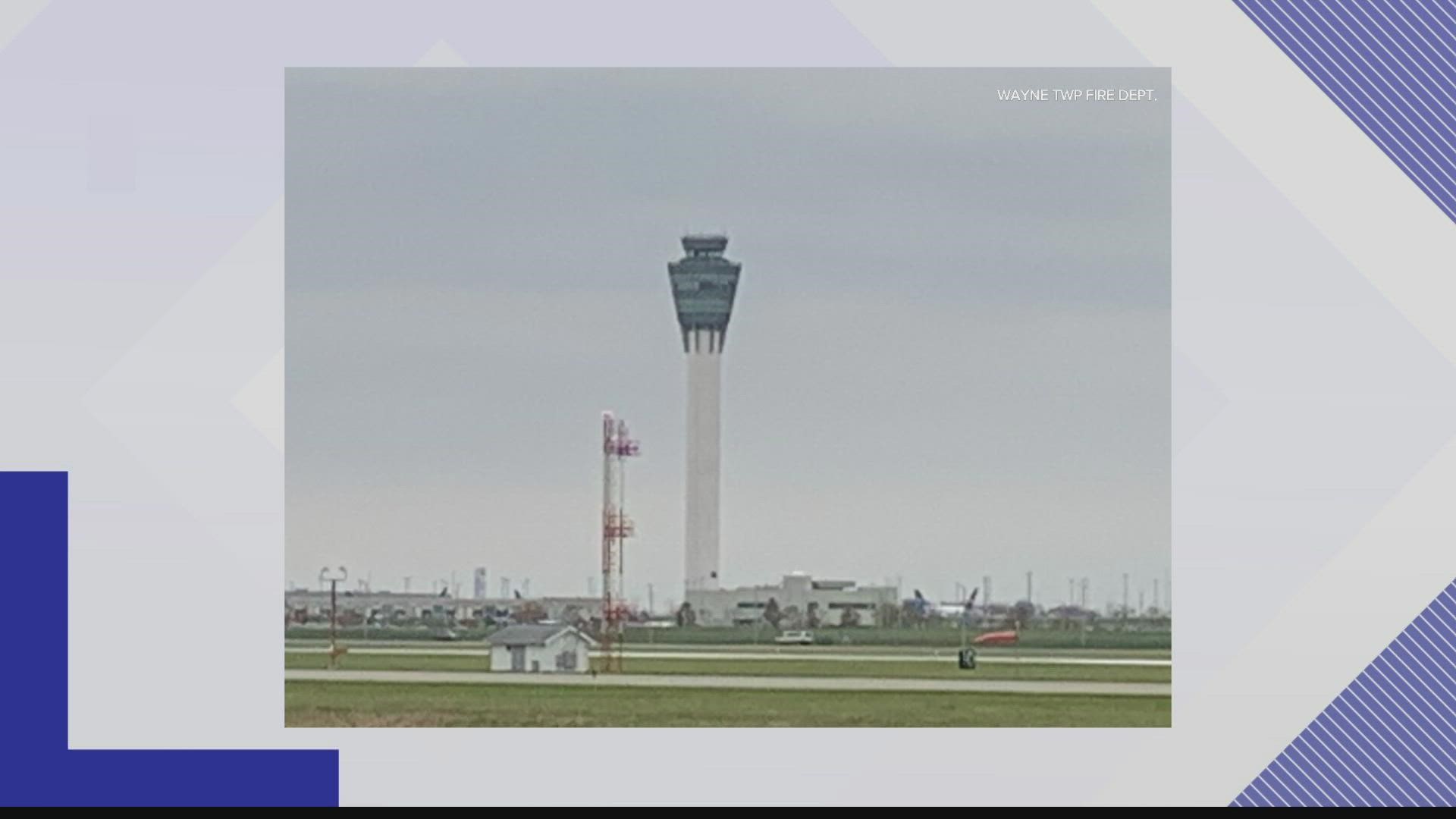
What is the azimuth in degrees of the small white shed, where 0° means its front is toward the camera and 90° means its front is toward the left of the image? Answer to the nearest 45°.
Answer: approximately 45°
